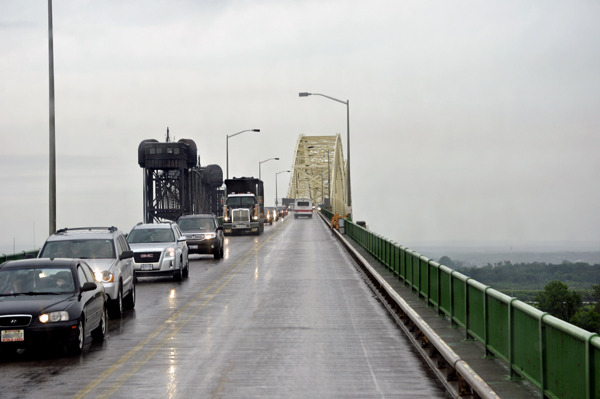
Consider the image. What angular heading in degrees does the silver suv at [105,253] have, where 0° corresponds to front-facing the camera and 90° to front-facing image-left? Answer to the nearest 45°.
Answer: approximately 0°

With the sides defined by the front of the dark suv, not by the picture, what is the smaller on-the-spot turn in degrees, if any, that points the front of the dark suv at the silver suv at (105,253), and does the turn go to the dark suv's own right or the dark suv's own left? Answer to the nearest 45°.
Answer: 0° — it already faces it

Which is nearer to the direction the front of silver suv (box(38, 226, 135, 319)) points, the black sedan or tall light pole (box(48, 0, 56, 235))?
the black sedan

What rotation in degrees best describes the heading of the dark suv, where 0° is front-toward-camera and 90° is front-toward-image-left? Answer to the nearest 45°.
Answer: approximately 0°

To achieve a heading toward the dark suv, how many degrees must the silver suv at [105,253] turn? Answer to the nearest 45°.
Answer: approximately 180°

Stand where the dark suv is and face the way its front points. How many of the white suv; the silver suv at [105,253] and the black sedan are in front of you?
3

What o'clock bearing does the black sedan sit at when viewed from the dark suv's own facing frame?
The black sedan is roughly at 12 o'clock from the dark suv.

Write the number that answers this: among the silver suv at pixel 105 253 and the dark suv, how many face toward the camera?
2

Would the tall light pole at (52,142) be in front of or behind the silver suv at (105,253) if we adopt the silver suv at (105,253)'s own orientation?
behind
